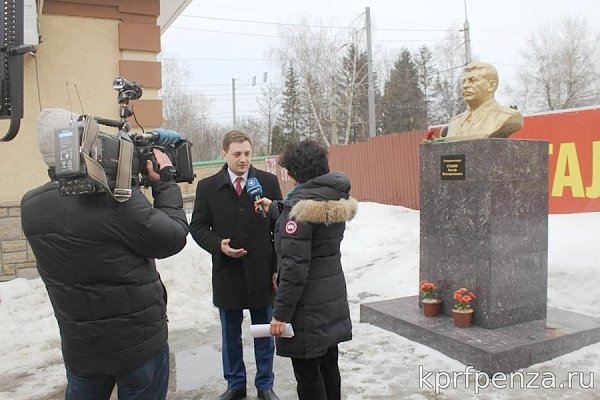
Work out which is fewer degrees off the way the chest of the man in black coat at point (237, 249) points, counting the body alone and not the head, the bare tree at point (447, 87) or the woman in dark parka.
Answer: the woman in dark parka

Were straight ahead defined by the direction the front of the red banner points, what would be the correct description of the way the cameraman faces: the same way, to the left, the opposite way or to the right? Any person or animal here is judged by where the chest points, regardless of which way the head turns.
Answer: the opposite way

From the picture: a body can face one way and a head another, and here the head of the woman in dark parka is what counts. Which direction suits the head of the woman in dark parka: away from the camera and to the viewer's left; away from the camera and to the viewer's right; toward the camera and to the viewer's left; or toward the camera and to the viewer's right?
away from the camera and to the viewer's left

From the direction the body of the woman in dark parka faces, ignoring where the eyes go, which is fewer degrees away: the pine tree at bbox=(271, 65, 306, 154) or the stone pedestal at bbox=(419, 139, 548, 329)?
the pine tree

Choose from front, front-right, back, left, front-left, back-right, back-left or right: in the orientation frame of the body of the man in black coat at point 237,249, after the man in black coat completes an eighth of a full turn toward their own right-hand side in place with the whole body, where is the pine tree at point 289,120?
back-right

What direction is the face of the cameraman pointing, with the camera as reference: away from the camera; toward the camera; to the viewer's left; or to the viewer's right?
away from the camera

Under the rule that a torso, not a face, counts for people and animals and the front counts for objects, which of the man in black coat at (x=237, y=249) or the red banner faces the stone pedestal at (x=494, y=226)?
the red banner

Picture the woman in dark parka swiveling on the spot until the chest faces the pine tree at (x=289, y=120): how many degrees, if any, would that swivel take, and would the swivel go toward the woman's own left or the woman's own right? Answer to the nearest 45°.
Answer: approximately 45° to the woman's own right

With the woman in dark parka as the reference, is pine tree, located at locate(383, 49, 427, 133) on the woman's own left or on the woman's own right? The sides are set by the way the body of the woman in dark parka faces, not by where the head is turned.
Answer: on the woman's own right

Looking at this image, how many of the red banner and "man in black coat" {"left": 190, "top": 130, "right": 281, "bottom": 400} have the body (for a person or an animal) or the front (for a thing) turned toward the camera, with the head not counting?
2

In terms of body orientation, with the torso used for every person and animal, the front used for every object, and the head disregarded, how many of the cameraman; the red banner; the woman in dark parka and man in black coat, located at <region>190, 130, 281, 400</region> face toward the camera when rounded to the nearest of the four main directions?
2

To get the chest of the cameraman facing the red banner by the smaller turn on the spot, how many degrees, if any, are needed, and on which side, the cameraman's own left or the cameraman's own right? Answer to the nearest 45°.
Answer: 0° — they already face it
